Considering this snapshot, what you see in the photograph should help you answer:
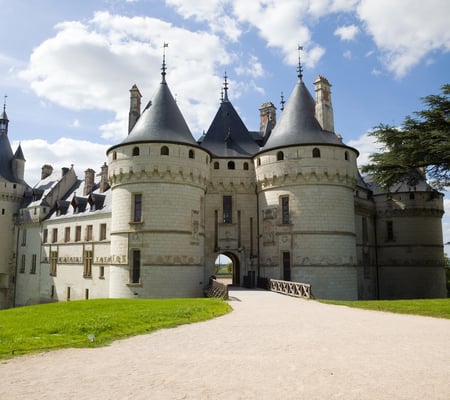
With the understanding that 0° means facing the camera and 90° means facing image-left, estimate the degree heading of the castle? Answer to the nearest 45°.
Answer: approximately 0°

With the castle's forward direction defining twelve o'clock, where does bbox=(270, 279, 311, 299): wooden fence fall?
The wooden fence is roughly at 11 o'clock from the castle.

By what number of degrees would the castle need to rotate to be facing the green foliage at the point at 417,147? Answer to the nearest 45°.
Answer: approximately 45° to its left

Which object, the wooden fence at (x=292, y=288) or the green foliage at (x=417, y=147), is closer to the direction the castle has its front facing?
the wooden fence
